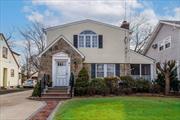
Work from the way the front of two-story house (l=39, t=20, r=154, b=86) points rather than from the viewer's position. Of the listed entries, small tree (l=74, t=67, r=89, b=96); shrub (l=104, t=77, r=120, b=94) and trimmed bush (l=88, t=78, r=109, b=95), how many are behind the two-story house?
0

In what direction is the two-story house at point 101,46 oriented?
toward the camera

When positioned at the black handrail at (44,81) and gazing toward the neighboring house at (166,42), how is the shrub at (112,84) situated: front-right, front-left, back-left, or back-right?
front-right

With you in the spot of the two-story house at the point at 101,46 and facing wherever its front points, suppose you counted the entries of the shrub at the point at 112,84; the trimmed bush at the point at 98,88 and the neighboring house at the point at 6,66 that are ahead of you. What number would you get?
2

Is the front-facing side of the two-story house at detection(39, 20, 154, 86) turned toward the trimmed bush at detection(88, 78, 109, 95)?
yes

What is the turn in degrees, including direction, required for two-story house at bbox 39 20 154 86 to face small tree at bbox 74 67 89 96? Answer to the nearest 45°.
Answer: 0° — it already faces it

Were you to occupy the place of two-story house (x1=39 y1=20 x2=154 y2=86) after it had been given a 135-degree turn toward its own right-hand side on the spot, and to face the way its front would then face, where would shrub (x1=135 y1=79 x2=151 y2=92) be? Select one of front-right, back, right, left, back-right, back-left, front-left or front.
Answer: back

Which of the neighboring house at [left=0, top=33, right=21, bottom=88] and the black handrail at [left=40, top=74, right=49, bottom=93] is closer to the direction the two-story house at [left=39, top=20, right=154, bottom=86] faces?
the black handrail

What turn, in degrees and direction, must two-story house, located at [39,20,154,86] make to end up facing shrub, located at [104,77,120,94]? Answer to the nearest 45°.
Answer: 0° — it already faces it

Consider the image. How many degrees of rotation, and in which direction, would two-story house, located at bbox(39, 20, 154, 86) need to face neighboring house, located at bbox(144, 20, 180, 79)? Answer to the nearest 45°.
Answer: approximately 90° to its left

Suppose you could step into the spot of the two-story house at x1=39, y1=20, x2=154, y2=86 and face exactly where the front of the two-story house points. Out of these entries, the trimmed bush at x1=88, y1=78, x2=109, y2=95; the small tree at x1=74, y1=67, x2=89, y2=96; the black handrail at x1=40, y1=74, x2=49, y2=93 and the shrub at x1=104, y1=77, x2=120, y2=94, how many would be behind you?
0

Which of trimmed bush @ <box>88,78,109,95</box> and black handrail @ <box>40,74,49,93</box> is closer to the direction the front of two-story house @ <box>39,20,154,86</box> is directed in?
the trimmed bush
